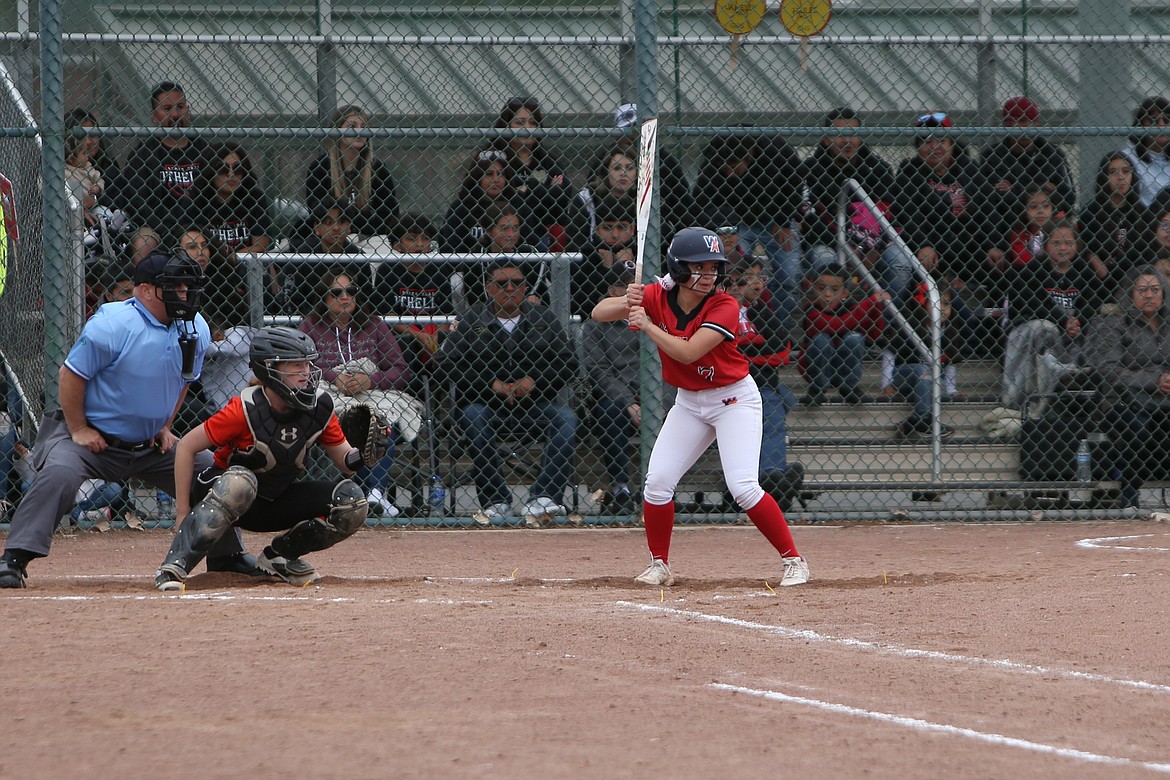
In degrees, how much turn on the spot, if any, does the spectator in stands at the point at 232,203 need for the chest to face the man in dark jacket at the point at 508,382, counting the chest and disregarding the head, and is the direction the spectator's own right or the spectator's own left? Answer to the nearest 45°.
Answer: approximately 90° to the spectator's own left

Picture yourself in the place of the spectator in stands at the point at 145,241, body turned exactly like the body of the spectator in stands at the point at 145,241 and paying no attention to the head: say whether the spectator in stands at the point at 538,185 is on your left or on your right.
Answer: on your left

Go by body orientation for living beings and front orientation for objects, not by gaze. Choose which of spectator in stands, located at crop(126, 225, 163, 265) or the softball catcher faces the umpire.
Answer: the spectator in stands

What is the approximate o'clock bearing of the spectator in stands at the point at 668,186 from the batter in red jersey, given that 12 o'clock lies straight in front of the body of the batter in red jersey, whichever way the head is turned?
The spectator in stands is roughly at 6 o'clock from the batter in red jersey.

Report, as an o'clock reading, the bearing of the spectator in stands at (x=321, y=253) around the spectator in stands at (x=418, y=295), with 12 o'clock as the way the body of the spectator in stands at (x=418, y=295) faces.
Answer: the spectator in stands at (x=321, y=253) is roughly at 3 o'clock from the spectator in stands at (x=418, y=295).

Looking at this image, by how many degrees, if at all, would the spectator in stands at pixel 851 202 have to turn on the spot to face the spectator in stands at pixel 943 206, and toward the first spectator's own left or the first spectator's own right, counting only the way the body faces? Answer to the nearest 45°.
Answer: approximately 90° to the first spectator's own left

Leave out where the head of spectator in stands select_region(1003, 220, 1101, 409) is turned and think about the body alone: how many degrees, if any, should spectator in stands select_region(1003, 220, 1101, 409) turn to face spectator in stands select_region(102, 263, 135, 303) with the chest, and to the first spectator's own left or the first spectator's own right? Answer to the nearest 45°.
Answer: approximately 45° to the first spectator's own right
